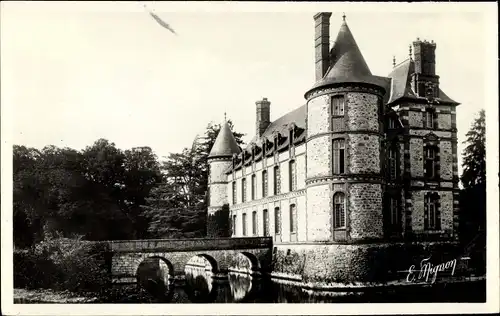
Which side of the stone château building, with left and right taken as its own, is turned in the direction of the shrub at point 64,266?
front

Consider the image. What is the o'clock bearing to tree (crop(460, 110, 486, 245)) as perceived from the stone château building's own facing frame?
The tree is roughly at 7 o'clock from the stone château building.

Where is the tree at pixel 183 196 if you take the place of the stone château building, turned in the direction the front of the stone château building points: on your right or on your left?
on your right

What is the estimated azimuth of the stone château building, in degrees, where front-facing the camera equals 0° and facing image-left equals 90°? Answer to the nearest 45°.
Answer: approximately 45°

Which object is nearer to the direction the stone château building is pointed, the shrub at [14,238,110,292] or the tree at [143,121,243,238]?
the shrub

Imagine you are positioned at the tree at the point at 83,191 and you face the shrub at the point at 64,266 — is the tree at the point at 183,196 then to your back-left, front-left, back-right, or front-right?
back-left
